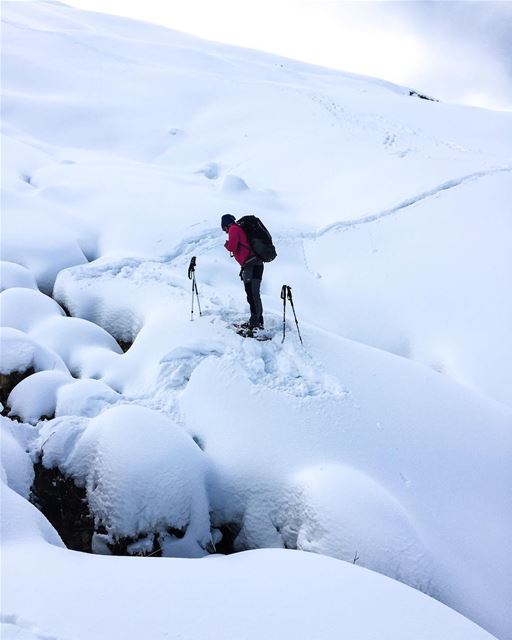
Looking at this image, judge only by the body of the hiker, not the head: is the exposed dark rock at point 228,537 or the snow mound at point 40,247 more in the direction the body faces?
the snow mound

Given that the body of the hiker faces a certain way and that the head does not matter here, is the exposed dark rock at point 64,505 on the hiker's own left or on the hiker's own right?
on the hiker's own left

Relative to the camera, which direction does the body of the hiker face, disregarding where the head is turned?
to the viewer's left

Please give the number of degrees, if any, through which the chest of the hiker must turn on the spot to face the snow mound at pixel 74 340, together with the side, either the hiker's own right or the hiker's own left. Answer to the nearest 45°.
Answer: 0° — they already face it

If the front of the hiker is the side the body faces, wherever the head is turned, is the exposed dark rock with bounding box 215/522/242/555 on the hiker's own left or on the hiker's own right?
on the hiker's own left

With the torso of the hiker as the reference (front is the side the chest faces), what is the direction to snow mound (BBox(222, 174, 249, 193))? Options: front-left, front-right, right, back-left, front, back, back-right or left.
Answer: right

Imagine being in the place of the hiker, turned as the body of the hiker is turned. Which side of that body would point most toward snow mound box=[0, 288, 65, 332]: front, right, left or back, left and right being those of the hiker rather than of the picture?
front

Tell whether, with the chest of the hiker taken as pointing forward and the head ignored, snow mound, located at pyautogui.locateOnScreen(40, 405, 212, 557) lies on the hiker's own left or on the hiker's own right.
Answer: on the hiker's own left
